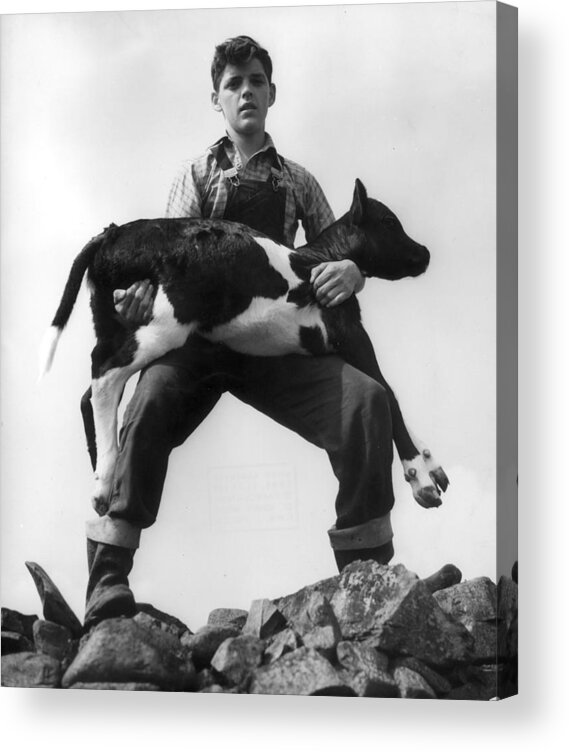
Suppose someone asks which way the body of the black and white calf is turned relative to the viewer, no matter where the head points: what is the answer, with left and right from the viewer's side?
facing to the right of the viewer
